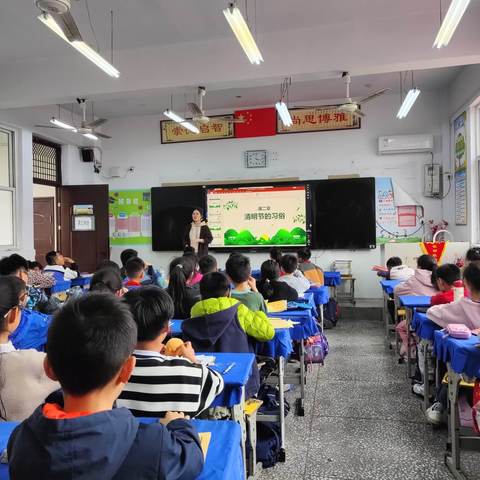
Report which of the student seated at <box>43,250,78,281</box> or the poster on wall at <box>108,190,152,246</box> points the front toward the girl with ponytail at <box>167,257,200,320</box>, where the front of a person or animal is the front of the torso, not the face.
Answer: the poster on wall

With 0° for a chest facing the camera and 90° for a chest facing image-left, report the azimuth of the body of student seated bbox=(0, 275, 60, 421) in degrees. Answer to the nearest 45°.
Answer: approximately 225°

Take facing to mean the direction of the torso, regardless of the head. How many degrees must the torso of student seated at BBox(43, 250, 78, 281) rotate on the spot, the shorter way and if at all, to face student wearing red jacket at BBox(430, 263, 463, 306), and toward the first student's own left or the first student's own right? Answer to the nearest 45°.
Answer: approximately 90° to the first student's own right

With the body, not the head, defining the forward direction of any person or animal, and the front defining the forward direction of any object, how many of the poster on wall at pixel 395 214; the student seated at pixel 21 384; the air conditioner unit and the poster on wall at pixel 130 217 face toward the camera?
3

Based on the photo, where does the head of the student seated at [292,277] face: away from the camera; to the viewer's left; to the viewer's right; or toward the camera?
away from the camera

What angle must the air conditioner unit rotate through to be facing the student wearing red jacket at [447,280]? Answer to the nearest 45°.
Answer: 0° — it already faces them

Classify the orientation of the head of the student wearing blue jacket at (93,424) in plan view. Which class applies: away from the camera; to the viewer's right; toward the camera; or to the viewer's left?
away from the camera

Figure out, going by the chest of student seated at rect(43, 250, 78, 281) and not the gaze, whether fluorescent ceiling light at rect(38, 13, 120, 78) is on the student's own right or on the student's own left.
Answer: on the student's own right

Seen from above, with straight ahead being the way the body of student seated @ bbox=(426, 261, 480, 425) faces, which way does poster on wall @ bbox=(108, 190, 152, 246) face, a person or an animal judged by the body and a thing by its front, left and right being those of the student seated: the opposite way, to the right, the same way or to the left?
the opposite way

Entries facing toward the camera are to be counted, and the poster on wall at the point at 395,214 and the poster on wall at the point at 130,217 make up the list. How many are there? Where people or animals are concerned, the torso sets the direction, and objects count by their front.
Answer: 2

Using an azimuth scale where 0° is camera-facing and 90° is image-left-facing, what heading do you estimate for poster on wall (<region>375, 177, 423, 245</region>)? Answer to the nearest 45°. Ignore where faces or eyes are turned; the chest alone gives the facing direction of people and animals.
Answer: approximately 0°

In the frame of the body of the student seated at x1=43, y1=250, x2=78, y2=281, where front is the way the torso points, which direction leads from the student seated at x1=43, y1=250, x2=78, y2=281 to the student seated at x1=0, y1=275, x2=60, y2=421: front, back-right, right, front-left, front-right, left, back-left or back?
back-right
